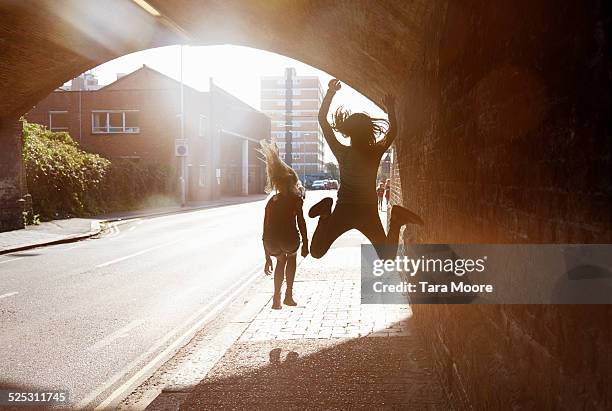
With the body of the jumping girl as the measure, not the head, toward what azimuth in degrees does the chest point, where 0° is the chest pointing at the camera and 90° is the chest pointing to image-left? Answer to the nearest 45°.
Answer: approximately 180°

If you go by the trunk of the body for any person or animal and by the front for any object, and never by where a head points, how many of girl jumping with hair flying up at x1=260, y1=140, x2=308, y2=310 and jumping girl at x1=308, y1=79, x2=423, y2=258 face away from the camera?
2

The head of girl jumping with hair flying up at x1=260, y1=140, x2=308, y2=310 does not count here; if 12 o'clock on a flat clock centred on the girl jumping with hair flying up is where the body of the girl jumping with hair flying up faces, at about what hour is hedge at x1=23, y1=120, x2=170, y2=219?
The hedge is roughly at 11 o'clock from the girl jumping with hair flying up.

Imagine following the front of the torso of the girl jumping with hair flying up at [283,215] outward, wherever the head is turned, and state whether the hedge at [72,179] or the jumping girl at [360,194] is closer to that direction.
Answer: the hedge

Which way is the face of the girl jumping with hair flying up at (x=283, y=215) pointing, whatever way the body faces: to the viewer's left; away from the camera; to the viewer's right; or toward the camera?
away from the camera

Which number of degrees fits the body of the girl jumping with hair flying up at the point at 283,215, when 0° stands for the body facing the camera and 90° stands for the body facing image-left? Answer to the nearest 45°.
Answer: approximately 180°

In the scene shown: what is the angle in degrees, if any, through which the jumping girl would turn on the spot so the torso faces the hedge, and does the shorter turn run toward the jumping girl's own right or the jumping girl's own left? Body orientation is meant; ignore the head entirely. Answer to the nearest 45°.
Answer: approximately 45° to the jumping girl's own left
